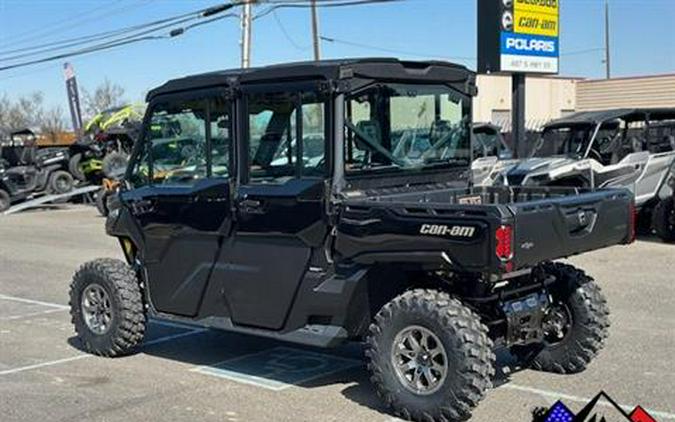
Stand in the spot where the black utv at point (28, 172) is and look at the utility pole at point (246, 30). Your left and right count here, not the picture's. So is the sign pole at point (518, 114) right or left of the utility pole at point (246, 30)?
right

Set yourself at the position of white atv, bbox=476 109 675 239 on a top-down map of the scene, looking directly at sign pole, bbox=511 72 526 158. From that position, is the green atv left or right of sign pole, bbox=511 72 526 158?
left

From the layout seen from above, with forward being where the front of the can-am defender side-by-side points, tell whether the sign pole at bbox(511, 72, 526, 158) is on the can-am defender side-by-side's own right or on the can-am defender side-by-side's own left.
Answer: on the can-am defender side-by-side's own right

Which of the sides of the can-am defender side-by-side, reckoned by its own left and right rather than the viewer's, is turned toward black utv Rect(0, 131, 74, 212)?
front

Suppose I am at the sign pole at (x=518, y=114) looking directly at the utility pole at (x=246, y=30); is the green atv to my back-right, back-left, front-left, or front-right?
front-left

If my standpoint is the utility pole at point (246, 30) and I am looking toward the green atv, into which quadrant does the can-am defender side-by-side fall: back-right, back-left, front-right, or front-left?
front-left

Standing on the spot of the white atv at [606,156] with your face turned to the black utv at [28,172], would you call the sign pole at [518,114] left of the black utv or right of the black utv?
right

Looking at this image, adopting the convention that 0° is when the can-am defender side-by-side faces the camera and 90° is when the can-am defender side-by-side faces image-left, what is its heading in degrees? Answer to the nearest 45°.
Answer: approximately 135°

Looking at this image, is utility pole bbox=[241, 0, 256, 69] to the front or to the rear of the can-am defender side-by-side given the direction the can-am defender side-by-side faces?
to the front

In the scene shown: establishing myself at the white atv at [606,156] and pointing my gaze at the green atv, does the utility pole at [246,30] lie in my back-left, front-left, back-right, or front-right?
front-right
